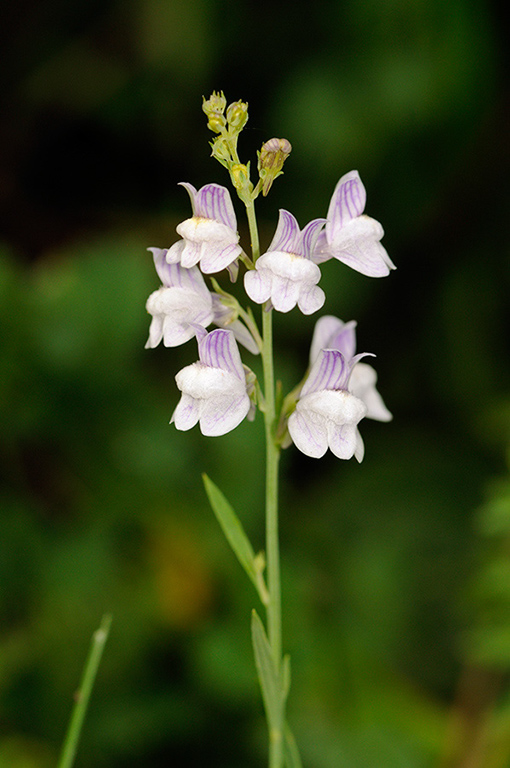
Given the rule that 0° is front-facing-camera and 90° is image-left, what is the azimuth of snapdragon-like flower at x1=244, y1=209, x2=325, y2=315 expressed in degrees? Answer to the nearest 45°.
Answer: approximately 0°

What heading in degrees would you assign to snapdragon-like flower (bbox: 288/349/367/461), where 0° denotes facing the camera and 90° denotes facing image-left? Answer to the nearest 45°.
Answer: approximately 315°

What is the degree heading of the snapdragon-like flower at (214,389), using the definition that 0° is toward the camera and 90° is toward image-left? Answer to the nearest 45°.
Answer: approximately 45°
